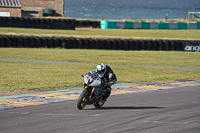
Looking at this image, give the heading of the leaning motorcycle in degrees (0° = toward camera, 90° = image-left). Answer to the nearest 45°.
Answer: approximately 45°
